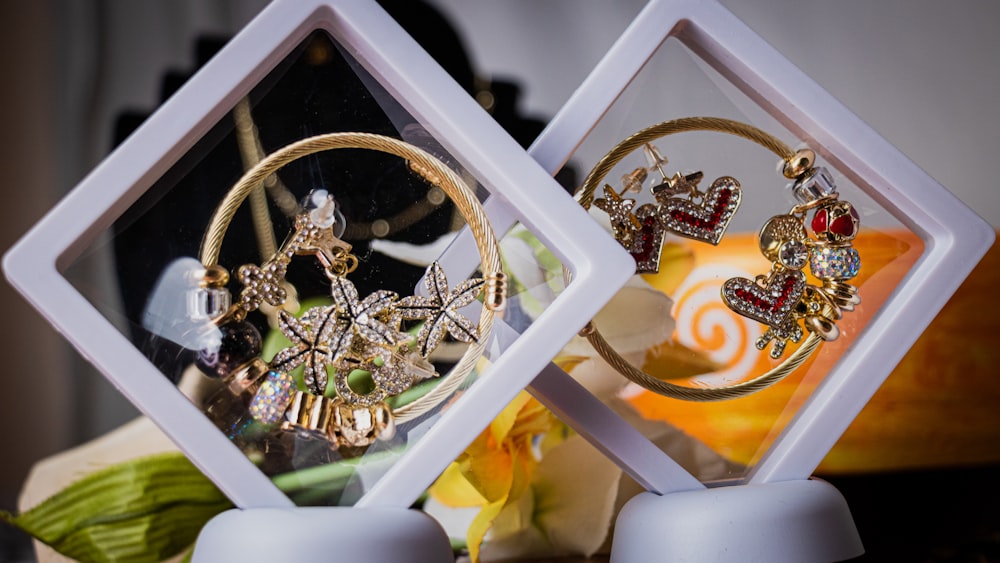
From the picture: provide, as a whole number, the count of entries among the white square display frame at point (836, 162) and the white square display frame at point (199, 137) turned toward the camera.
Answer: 2

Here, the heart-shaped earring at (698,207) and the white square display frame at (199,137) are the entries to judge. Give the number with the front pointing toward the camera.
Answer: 2

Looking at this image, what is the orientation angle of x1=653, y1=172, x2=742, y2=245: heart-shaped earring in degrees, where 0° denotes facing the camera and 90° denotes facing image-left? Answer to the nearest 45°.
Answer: approximately 0°
